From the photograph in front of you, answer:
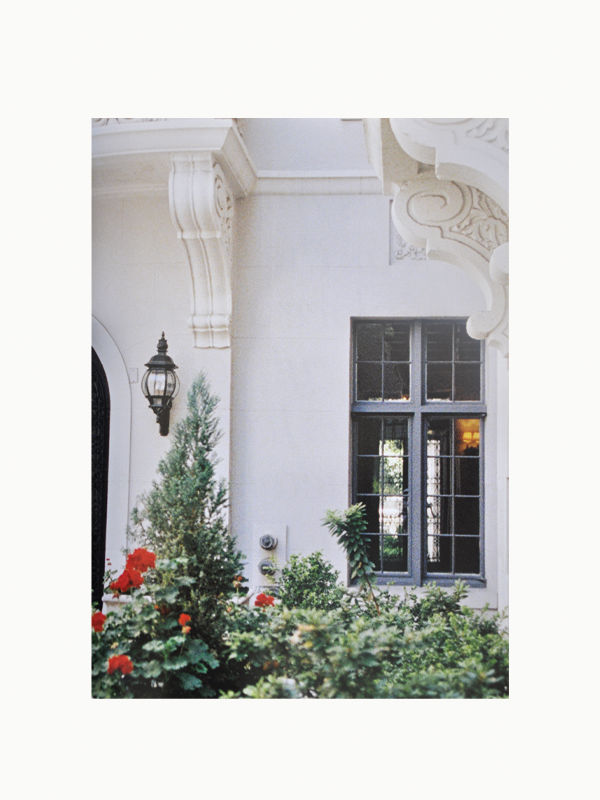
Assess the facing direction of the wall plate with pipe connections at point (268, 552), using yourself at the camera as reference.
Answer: facing the viewer

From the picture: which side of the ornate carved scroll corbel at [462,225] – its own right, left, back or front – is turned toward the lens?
left

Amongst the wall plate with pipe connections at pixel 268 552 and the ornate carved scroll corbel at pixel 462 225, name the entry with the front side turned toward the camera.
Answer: the wall plate with pipe connections

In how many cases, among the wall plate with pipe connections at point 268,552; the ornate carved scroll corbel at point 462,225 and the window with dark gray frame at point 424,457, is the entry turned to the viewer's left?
1

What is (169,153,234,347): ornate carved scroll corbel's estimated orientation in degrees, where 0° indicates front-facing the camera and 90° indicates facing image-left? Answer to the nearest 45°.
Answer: approximately 45°

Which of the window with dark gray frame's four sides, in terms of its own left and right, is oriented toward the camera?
front

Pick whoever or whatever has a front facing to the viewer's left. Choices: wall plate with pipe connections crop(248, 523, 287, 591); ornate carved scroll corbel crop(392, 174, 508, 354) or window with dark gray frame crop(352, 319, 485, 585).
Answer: the ornate carved scroll corbel
